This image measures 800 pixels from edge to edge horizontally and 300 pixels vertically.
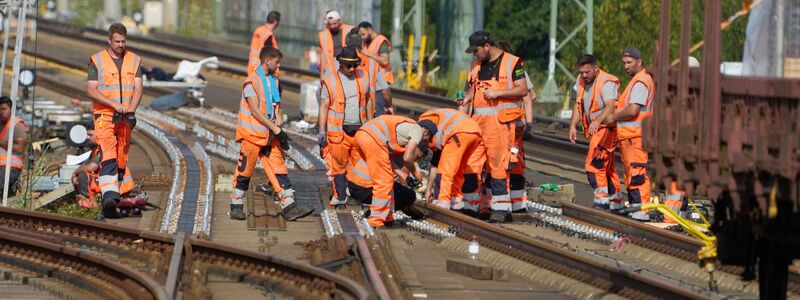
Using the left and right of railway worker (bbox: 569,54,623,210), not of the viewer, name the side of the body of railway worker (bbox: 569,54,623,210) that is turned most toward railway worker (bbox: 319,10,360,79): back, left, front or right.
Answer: right

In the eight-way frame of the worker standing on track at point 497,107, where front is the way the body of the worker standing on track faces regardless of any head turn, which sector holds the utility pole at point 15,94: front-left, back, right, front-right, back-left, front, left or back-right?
front-right

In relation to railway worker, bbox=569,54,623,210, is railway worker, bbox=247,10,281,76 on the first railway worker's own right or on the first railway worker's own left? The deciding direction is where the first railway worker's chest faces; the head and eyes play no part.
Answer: on the first railway worker's own right

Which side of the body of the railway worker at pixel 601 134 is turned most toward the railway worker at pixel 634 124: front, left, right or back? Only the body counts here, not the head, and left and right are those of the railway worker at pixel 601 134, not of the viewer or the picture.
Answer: left

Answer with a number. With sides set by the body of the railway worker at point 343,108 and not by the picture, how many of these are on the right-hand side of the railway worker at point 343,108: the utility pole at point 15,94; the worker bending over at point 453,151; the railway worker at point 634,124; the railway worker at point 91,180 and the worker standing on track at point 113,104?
3

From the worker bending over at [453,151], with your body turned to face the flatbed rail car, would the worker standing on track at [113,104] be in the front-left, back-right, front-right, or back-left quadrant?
back-right

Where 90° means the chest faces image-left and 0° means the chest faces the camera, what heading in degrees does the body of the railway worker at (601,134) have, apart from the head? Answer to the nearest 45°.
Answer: approximately 45°
